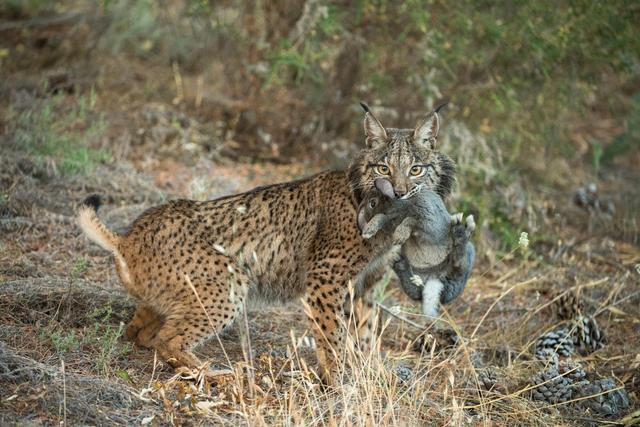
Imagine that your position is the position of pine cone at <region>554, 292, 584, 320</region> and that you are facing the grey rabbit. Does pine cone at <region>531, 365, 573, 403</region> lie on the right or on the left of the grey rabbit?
left

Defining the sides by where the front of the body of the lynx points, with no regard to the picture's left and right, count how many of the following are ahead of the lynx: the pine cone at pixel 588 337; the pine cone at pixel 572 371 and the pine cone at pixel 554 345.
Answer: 3

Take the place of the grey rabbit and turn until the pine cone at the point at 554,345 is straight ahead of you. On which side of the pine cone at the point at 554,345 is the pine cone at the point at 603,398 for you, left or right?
right

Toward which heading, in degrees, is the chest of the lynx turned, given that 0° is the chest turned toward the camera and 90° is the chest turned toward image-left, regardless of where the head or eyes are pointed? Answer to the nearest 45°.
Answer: approximately 270°

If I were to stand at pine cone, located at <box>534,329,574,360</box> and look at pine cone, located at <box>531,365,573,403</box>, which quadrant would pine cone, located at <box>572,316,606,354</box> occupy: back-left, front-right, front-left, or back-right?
back-left

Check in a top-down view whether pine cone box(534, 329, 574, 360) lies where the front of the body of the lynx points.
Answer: yes

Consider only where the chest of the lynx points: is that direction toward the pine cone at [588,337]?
yes
